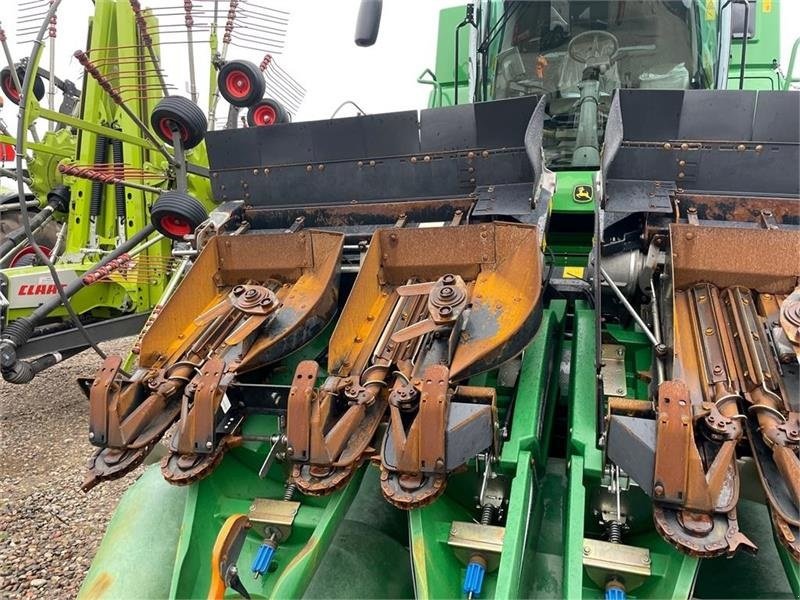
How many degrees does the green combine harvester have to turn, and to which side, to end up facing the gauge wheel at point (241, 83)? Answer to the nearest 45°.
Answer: approximately 135° to its right

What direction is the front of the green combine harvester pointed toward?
toward the camera
